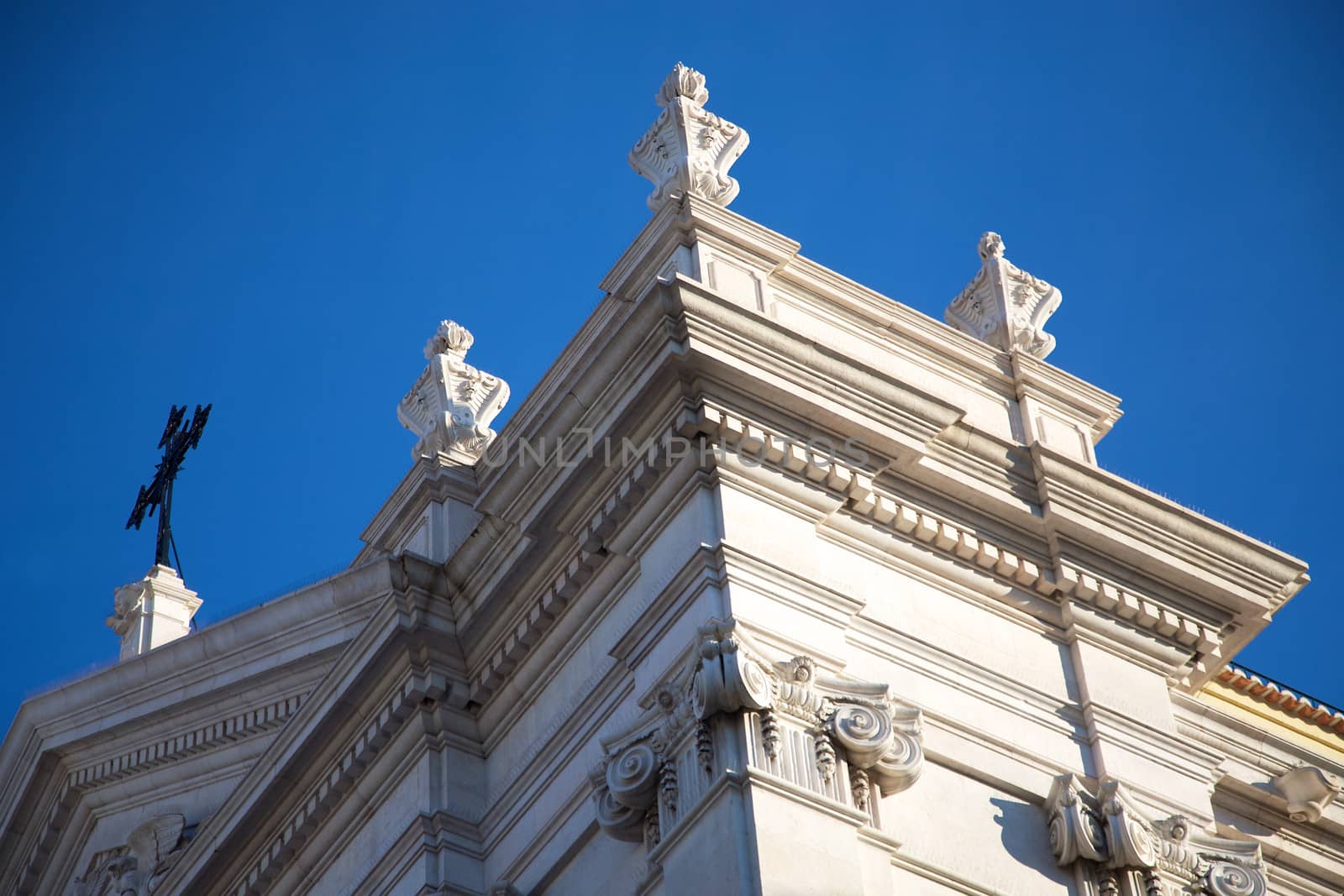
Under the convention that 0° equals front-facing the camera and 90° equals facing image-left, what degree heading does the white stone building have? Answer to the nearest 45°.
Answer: approximately 45°
